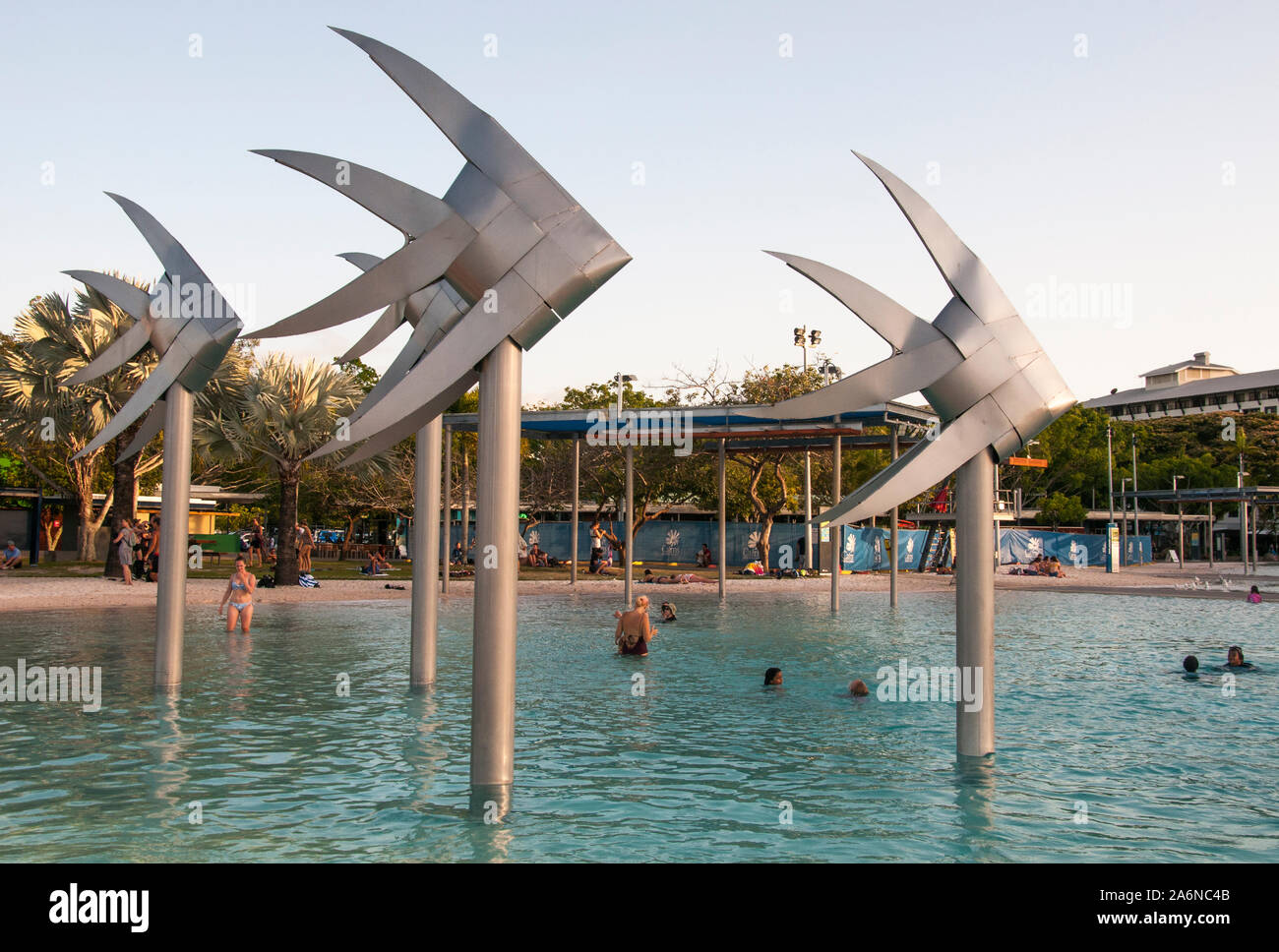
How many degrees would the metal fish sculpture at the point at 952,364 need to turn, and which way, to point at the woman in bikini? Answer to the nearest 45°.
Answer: approximately 135° to its left

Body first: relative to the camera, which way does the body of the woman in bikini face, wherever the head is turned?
toward the camera

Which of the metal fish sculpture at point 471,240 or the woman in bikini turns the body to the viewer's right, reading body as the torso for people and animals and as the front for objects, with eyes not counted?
the metal fish sculpture

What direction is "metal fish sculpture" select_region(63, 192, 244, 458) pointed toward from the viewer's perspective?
to the viewer's right

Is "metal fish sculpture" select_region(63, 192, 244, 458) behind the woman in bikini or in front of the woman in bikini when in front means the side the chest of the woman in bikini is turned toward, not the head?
in front

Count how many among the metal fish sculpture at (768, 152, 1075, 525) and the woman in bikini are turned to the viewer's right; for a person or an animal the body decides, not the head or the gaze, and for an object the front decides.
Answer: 1

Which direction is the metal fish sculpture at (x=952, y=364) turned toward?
to the viewer's right

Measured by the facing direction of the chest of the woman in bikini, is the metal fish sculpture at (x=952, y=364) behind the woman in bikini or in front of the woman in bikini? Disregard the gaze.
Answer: in front

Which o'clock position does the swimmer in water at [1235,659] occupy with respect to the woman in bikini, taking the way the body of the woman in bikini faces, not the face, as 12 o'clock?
The swimmer in water is roughly at 10 o'clock from the woman in bikini.

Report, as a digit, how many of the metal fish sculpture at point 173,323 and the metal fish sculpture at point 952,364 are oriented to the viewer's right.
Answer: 2

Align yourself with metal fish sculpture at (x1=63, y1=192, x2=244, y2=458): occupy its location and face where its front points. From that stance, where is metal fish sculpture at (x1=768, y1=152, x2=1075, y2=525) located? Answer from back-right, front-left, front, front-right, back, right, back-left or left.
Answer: front-right

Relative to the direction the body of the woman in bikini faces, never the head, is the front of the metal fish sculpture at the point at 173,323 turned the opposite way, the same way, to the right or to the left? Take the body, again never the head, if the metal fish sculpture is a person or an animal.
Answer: to the left

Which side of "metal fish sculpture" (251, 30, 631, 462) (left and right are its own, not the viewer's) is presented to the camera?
right

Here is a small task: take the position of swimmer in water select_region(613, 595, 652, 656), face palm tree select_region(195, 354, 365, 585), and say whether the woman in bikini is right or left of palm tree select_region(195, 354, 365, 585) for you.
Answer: left
